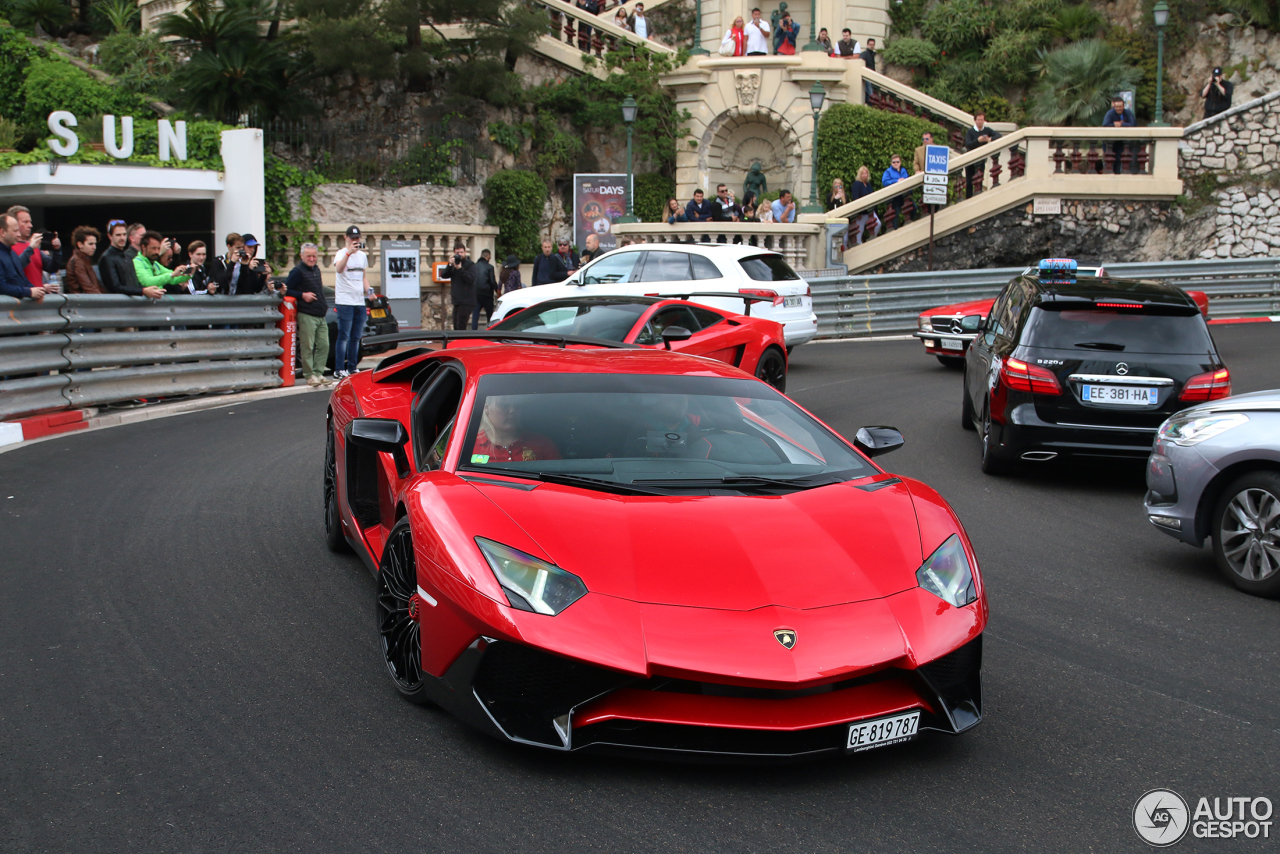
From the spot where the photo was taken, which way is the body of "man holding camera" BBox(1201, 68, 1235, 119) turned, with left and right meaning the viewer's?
facing the viewer

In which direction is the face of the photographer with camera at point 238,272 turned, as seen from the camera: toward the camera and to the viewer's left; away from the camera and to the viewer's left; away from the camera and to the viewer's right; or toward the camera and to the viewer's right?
toward the camera and to the viewer's right

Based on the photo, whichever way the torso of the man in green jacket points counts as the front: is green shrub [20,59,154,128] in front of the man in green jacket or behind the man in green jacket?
behind

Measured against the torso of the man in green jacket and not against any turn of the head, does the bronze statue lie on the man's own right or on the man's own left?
on the man's own left

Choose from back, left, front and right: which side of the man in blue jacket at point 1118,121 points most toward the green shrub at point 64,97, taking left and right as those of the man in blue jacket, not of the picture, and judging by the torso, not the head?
right

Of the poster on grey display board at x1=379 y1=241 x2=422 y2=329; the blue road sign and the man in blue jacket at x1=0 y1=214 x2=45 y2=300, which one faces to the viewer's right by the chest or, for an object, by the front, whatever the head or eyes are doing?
the man in blue jacket

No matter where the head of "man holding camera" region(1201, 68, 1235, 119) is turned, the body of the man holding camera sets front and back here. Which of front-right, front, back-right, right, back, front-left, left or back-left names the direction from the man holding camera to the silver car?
front

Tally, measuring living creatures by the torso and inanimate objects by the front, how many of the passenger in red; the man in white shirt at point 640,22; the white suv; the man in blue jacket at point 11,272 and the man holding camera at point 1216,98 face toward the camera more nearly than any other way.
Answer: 3

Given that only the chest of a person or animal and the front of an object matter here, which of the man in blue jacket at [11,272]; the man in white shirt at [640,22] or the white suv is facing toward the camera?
the man in white shirt

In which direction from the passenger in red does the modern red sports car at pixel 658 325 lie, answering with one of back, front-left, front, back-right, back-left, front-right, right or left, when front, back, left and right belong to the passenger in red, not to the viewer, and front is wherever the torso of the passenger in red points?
back

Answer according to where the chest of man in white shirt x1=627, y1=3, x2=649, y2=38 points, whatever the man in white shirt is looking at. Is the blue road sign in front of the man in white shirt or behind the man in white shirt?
in front

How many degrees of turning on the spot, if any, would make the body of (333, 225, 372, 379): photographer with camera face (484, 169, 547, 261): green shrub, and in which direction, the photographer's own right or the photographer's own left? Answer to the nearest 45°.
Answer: approximately 135° to the photographer's own left

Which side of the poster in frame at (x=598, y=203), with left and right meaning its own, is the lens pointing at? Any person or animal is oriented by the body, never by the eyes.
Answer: front

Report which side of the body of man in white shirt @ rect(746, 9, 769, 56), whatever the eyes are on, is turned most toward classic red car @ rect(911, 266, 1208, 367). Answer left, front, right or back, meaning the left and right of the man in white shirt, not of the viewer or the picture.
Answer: front

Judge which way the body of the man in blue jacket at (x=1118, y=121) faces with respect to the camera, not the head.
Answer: toward the camera

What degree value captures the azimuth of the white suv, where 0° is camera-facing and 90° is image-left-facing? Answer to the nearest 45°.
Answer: approximately 135°

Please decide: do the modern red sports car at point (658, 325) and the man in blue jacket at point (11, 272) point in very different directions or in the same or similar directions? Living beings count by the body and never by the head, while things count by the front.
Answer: very different directions

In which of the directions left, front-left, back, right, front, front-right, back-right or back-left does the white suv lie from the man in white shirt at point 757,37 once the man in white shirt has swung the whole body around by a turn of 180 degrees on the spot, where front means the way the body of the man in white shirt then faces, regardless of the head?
back
